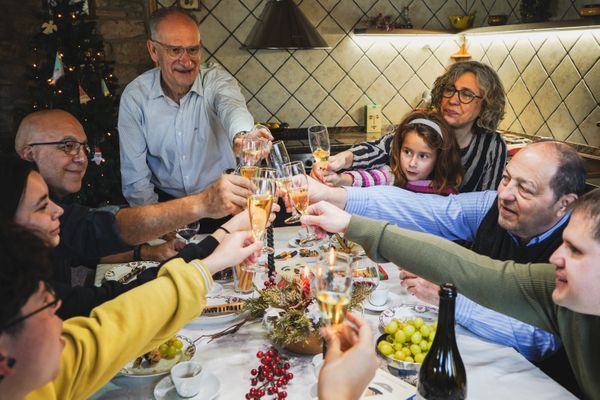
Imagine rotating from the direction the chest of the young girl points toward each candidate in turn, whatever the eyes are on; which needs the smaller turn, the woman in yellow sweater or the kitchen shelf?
the woman in yellow sweater

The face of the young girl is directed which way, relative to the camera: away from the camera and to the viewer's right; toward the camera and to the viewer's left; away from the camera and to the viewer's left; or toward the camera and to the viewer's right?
toward the camera and to the viewer's left

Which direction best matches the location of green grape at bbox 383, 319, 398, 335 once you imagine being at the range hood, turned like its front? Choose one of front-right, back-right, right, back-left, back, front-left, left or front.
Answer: front

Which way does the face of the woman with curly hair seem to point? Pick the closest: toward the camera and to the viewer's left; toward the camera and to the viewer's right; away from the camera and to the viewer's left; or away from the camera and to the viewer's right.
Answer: toward the camera and to the viewer's left

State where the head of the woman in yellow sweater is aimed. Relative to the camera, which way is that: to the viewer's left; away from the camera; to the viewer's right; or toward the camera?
to the viewer's right

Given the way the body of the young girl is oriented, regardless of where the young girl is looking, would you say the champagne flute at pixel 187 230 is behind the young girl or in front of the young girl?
in front

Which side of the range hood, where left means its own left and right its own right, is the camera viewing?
front

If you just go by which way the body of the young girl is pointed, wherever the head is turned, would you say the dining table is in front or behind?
in front

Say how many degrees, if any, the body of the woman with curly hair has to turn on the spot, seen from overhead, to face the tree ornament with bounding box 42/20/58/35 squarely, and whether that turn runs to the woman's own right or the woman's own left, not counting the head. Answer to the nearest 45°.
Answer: approximately 45° to the woman's own right

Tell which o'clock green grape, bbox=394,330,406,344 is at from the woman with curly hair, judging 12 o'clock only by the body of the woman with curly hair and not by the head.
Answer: The green grape is roughly at 11 o'clock from the woman with curly hair.

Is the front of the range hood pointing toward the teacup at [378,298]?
yes

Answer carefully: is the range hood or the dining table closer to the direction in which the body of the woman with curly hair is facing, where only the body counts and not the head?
the dining table

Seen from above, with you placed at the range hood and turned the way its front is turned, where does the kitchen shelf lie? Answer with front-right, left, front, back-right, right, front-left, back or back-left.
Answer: left

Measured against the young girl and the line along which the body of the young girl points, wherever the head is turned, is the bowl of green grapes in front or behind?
in front

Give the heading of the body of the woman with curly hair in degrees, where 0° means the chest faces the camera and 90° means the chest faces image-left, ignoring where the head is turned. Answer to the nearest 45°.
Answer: approximately 45°

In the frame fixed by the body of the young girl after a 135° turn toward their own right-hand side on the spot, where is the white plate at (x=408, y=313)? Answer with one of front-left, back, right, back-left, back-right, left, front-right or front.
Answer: back

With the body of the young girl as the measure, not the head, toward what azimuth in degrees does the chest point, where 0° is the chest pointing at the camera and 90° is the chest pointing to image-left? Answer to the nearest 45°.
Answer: approximately 45°

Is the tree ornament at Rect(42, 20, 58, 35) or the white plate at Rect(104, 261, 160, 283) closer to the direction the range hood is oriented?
the white plate

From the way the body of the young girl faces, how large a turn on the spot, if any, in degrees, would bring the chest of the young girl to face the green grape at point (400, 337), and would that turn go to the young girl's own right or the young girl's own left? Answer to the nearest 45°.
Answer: approximately 45° to the young girl's own left
